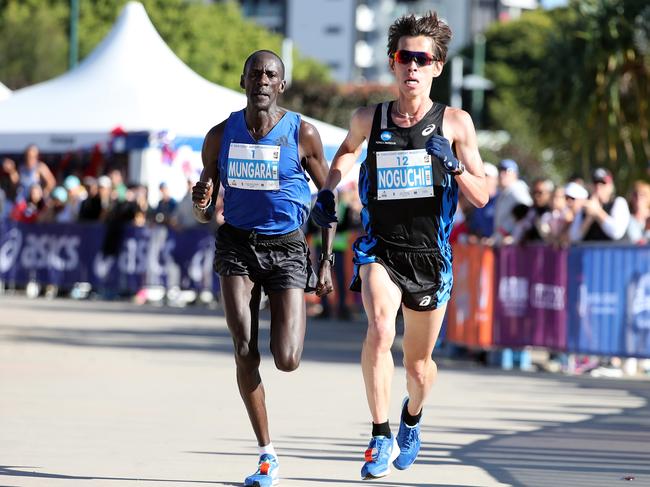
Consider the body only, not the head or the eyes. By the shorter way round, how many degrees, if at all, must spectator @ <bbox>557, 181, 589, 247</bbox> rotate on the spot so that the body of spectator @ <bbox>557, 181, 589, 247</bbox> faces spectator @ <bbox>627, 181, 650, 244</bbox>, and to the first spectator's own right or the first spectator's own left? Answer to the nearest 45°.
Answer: approximately 135° to the first spectator's own left

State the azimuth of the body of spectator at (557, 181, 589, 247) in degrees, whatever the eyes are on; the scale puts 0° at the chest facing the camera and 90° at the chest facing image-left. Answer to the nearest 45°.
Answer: approximately 45°

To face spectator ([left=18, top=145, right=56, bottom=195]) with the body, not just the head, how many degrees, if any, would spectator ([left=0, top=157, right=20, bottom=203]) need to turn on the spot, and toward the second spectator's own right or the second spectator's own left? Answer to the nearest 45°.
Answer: approximately 90° to the second spectator's own left

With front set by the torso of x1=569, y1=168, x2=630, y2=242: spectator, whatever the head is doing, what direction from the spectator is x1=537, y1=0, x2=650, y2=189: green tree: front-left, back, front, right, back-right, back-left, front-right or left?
back-right

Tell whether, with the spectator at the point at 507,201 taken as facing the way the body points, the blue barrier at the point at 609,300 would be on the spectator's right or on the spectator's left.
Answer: on the spectator's left
